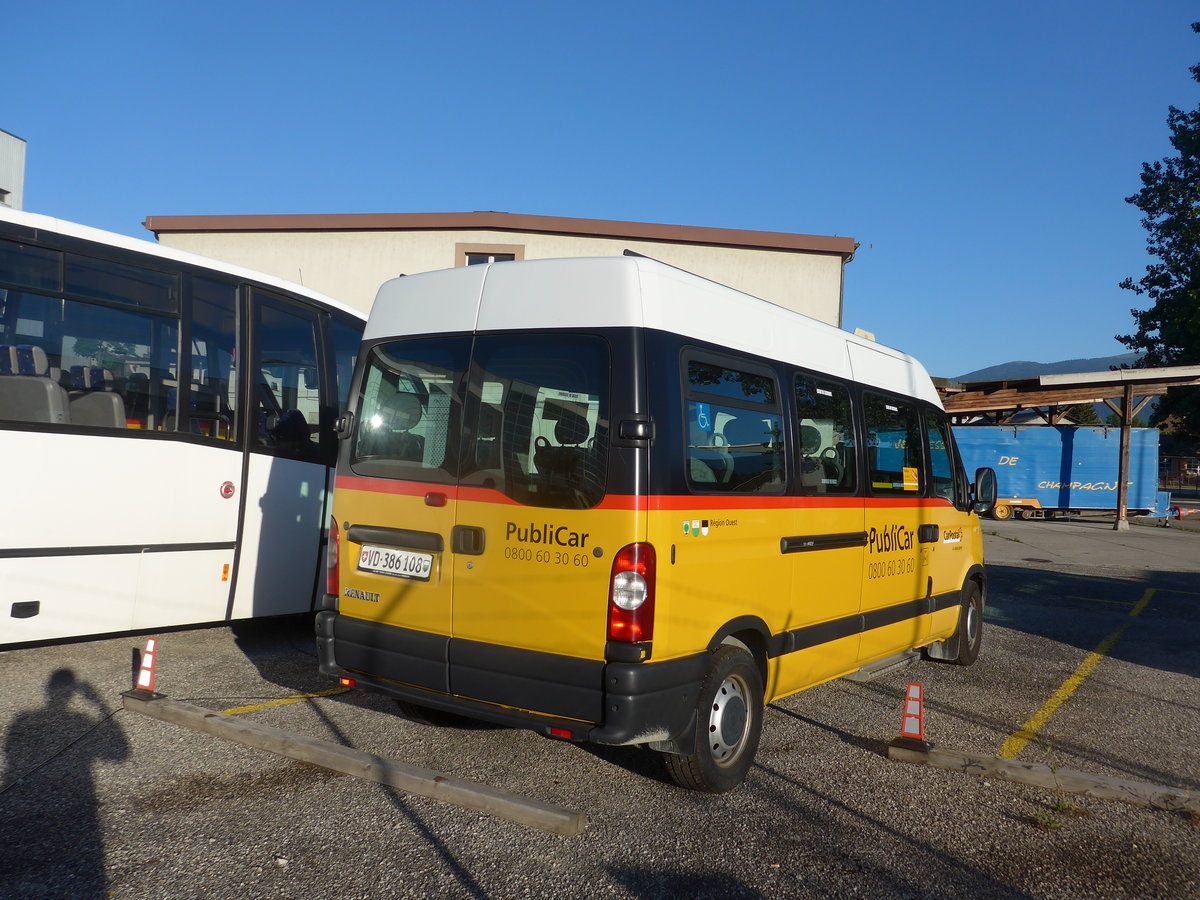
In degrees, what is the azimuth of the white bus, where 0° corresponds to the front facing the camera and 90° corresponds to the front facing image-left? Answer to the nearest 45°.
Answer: approximately 225°

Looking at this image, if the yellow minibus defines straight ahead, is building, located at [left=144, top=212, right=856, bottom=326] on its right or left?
on its left

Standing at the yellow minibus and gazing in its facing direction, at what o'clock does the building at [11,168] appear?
The building is roughly at 9 o'clock from the yellow minibus.

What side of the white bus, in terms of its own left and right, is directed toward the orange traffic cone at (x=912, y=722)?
right

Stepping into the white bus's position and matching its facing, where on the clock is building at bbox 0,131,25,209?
The building is roughly at 10 o'clock from the white bus.

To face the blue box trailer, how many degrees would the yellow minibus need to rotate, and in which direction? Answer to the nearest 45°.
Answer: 0° — it already faces it

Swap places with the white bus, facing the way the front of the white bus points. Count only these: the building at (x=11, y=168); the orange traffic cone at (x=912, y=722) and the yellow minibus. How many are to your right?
2

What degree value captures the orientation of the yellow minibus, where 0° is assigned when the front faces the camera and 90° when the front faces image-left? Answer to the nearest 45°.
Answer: approximately 225°

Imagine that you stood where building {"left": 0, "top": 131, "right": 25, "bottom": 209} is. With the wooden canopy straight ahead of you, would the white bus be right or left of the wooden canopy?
right

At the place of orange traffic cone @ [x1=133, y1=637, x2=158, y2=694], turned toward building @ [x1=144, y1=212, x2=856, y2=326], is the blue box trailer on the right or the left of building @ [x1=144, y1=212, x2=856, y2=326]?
right
